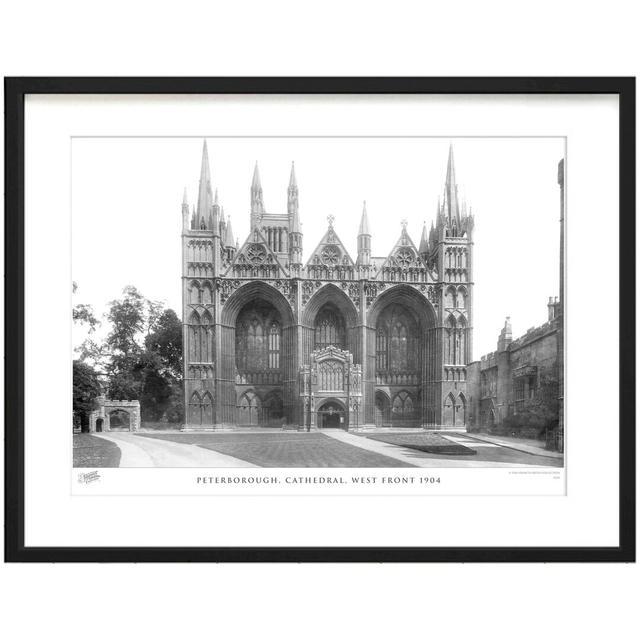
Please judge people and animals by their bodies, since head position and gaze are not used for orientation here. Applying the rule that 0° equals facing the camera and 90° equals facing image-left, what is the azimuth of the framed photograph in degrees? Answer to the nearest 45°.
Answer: approximately 0°
